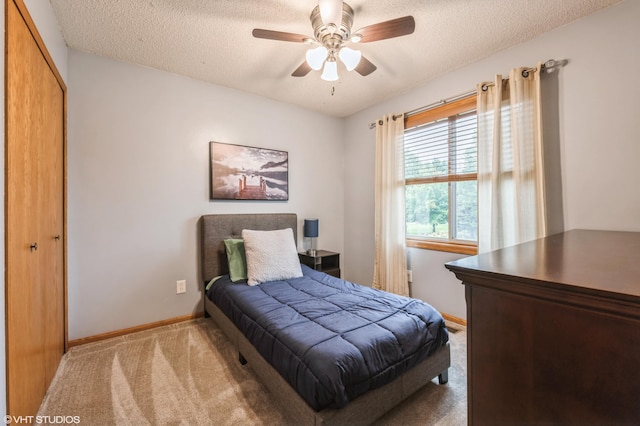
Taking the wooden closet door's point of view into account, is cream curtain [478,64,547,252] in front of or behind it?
in front

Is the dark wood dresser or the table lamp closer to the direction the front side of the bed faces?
the dark wood dresser

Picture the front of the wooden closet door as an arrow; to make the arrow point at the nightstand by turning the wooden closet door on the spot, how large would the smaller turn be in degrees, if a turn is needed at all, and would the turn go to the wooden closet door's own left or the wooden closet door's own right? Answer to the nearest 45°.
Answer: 0° — it already faces it

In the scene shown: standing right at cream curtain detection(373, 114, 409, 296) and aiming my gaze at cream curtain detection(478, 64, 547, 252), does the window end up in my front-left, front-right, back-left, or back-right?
front-left

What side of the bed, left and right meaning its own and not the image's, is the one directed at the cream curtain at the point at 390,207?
left

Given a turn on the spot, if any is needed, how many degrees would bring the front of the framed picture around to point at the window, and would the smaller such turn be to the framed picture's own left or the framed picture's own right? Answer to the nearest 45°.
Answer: approximately 45° to the framed picture's own left

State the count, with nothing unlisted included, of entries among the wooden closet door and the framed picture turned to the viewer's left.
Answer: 0

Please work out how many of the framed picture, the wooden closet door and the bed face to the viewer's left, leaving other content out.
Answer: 0

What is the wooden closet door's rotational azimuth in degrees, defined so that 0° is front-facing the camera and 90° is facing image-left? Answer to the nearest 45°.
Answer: approximately 270°

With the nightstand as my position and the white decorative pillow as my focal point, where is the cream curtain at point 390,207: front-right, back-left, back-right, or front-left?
back-left

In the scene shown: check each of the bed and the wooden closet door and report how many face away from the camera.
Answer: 0

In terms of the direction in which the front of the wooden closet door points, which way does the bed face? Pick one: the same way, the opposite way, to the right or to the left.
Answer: to the right

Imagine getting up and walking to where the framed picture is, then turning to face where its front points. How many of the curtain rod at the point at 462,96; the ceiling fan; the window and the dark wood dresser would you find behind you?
0

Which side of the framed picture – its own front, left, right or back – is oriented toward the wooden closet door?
right

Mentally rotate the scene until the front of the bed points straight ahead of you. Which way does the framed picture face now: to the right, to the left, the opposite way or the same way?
the same way

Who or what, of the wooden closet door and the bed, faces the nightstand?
the wooden closet door

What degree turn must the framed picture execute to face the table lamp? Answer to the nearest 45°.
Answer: approximately 45° to its left

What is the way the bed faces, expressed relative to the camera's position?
facing the viewer and to the right of the viewer

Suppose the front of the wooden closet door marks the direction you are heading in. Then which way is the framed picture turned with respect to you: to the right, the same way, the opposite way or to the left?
to the right
